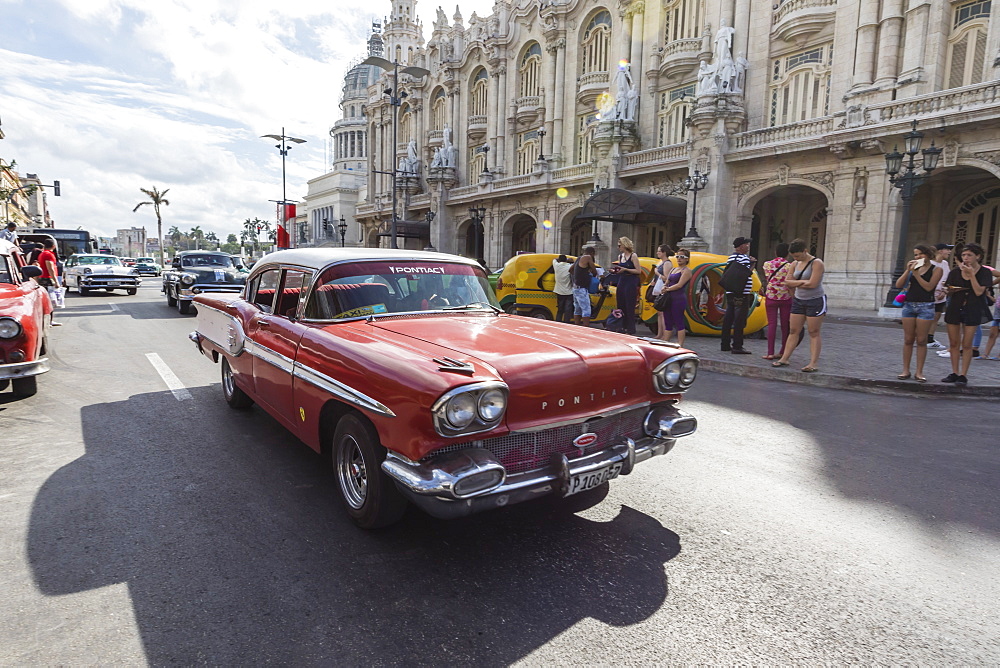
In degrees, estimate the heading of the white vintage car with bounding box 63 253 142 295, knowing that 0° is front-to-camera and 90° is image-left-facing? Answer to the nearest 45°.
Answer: approximately 315°

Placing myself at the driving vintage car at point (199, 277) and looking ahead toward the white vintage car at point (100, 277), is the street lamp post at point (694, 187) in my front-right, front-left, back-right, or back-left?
back-right

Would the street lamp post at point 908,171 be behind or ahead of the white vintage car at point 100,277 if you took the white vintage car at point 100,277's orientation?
ahead

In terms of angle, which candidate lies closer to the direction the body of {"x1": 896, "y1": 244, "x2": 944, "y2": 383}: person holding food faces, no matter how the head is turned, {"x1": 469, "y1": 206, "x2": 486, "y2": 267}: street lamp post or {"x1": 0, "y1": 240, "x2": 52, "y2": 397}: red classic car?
the red classic car

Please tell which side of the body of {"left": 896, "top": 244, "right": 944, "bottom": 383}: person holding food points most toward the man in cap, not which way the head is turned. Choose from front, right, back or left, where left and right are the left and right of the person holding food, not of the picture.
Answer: right
